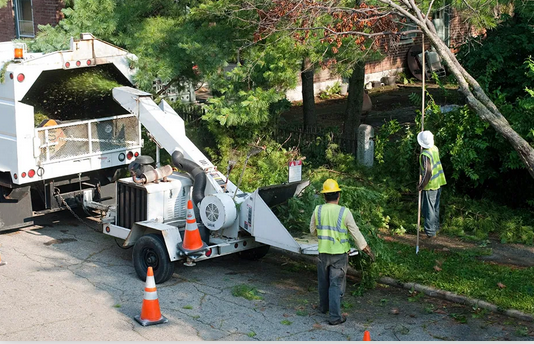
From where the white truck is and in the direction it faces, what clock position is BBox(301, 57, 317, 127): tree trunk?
The tree trunk is roughly at 3 o'clock from the white truck.

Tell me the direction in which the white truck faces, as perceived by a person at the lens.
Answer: facing away from the viewer and to the left of the viewer

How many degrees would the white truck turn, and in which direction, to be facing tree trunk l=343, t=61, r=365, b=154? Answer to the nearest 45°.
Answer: approximately 90° to its right

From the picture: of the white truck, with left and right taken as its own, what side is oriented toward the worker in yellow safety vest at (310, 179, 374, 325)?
back

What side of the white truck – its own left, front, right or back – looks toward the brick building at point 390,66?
right

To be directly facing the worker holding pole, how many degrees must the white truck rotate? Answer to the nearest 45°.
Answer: approximately 135° to its right

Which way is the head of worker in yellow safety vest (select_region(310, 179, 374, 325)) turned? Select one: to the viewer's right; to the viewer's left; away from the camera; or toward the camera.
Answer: away from the camera

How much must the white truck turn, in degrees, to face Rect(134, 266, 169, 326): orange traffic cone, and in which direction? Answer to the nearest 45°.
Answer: approximately 135° to its left

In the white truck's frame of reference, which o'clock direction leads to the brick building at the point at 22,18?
The brick building is roughly at 1 o'clock from the white truck.
